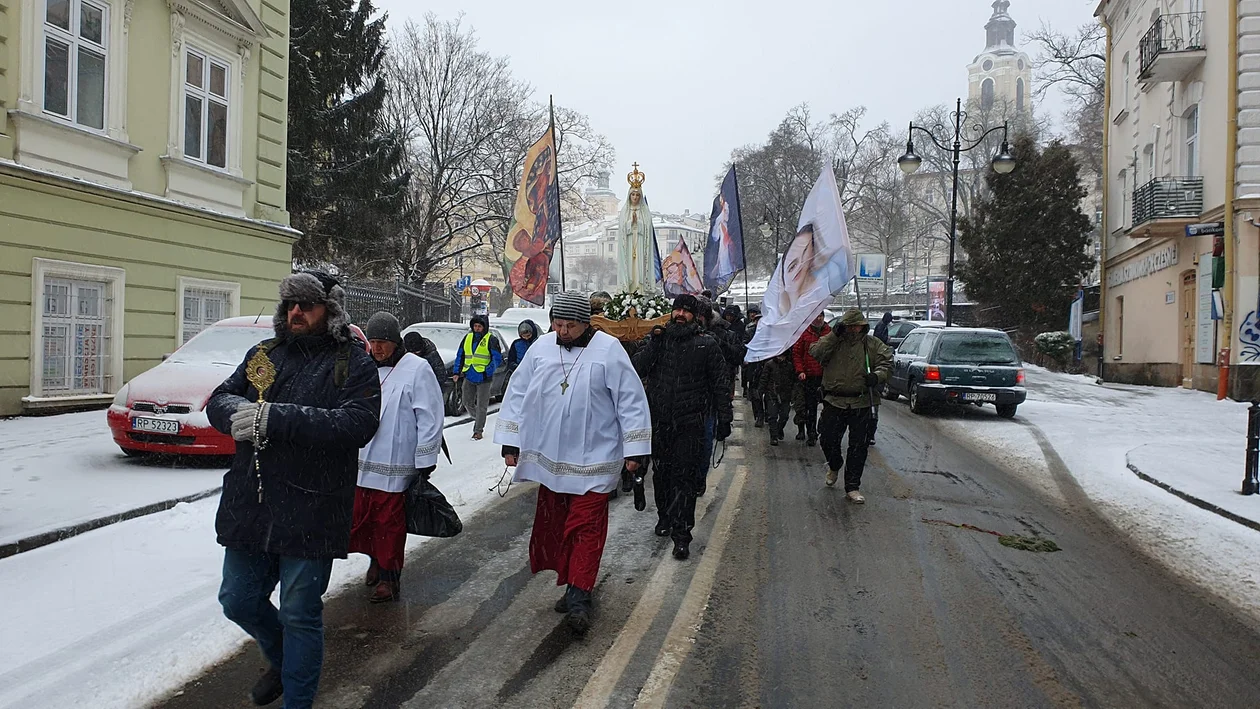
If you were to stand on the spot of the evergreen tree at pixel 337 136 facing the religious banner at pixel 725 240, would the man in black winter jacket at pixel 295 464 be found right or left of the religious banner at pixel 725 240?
right

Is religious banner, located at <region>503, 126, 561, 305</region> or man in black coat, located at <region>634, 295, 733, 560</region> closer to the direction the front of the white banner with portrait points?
the man in black coat

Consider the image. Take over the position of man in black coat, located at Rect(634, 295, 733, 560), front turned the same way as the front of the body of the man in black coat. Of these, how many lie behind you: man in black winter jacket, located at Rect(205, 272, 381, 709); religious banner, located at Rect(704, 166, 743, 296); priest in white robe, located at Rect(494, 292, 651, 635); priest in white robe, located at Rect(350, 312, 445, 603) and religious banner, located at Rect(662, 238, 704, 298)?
2

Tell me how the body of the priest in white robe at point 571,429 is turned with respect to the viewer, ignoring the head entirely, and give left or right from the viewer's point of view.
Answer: facing the viewer

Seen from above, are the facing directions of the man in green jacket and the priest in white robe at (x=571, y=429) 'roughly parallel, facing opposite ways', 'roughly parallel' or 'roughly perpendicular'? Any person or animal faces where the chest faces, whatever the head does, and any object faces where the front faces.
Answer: roughly parallel

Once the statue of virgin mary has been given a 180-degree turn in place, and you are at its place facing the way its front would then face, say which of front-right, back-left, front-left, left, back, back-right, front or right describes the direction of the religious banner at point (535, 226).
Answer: left

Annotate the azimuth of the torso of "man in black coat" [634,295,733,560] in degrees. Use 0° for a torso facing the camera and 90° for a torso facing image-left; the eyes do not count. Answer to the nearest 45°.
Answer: approximately 0°

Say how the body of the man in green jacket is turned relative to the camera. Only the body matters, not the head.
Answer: toward the camera

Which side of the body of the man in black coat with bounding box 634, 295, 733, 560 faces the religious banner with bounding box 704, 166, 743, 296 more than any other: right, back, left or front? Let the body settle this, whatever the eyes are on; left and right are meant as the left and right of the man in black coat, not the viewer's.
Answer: back

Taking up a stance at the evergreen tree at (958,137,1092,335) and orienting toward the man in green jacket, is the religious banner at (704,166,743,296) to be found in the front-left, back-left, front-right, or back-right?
front-right

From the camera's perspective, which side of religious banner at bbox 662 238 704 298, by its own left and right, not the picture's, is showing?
front

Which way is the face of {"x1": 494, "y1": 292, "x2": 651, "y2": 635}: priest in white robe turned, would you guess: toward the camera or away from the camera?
toward the camera

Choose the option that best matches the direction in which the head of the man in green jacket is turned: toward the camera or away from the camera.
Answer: toward the camera

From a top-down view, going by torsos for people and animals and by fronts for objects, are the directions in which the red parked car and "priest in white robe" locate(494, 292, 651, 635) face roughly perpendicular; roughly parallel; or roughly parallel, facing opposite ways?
roughly parallel

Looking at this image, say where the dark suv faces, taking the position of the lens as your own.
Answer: facing away from the viewer and to the left of the viewer

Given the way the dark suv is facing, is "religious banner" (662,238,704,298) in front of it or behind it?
in front
